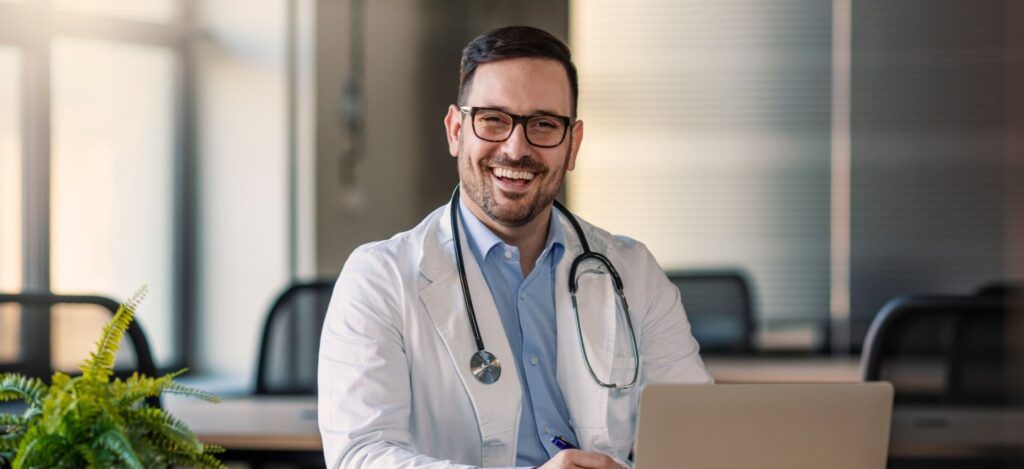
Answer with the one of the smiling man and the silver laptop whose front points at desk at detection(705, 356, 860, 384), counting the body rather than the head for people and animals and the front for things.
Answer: the silver laptop

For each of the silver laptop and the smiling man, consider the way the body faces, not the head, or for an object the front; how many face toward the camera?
1

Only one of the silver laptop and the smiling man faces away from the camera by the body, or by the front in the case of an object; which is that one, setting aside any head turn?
the silver laptop

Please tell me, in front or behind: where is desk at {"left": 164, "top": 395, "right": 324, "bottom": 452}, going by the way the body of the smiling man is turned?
behind

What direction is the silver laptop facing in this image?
away from the camera

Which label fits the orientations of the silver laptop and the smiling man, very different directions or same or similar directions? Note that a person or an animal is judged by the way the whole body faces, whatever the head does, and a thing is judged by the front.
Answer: very different directions

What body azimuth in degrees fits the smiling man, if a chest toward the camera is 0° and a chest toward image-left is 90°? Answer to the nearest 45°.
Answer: approximately 0°

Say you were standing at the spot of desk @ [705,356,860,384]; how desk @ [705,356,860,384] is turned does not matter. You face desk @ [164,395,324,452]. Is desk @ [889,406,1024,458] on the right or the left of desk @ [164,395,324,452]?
left
